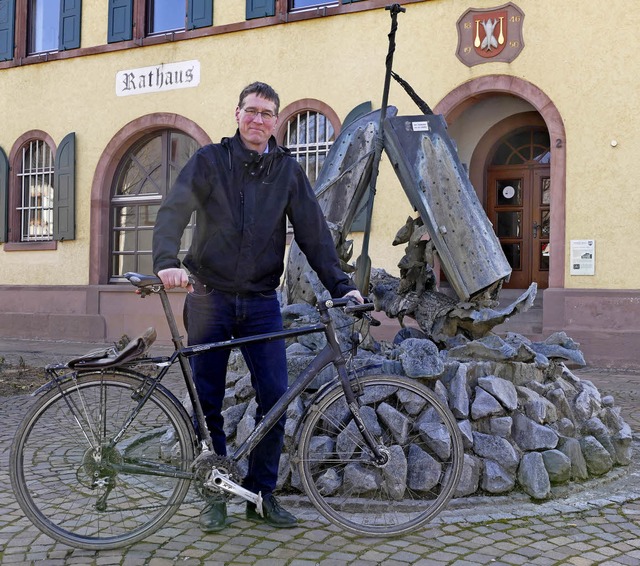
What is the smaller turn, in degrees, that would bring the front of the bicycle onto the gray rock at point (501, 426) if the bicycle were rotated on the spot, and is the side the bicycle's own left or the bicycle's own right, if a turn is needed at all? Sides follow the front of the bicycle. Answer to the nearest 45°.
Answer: approximately 45° to the bicycle's own left

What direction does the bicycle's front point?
to the viewer's right

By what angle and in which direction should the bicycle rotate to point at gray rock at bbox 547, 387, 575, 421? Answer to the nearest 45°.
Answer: approximately 45° to its left

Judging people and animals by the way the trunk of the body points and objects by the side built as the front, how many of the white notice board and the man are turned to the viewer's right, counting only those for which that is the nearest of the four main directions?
0

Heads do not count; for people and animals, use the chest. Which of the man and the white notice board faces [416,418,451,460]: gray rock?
the white notice board

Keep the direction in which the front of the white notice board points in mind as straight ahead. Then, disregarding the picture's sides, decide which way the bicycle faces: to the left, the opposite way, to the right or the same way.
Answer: to the left

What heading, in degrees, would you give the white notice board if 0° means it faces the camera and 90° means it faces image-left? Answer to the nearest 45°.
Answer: approximately 0°

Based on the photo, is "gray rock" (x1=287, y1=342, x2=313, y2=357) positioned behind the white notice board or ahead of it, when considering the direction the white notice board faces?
ahead

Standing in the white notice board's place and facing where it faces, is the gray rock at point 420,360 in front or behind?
in front

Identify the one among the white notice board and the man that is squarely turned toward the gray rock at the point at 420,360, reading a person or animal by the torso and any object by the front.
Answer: the white notice board

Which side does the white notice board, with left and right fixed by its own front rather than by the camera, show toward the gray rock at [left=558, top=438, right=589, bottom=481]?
front

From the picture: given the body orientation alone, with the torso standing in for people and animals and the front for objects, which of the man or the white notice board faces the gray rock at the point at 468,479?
the white notice board

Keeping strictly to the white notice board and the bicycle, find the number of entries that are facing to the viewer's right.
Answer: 1
